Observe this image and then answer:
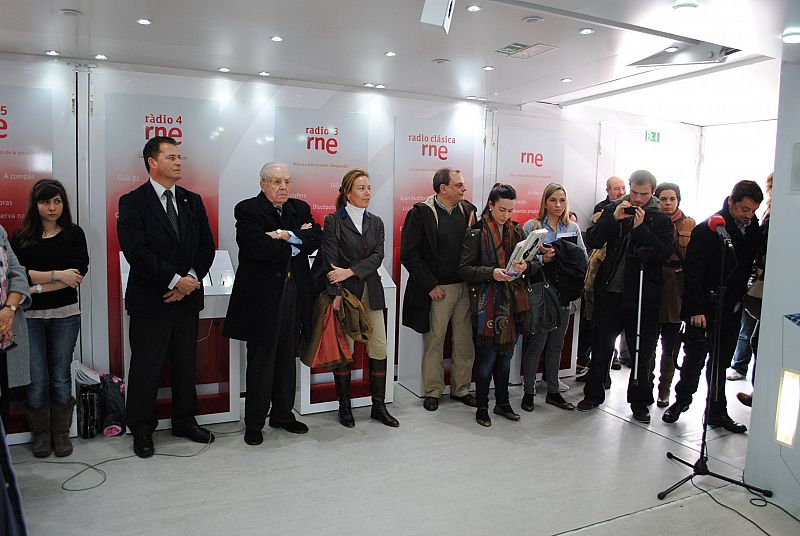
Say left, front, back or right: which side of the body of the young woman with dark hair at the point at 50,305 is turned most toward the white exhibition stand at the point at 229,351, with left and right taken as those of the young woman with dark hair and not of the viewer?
left

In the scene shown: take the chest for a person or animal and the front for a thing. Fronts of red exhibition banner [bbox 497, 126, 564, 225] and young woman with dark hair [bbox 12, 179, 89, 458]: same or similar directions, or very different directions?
same or similar directions

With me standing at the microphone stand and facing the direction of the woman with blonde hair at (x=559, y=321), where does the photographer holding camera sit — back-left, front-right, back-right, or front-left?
front-right

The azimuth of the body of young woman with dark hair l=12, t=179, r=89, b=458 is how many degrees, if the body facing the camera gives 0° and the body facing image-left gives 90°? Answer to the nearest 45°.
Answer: approximately 0°

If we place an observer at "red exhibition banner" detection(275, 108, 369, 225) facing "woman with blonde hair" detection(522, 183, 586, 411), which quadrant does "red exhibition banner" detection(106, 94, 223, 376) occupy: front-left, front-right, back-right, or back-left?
back-right

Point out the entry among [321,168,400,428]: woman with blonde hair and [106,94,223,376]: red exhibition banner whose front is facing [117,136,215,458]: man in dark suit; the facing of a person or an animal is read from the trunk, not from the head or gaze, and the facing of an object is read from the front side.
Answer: the red exhibition banner

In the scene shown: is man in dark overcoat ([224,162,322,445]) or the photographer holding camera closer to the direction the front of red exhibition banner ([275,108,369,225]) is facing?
the man in dark overcoat

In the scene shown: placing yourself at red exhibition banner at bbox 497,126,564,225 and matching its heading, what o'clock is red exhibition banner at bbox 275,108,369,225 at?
red exhibition banner at bbox 275,108,369,225 is roughly at 3 o'clock from red exhibition banner at bbox 497,126,564,225.

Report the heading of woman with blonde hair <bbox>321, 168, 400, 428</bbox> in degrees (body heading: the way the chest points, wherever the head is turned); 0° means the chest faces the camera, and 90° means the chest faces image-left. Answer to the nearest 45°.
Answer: approximately 315°

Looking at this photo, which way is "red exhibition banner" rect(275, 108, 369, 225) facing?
toward the camera

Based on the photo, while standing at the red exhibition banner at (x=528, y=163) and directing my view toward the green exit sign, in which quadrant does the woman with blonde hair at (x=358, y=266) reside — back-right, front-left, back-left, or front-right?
back-right

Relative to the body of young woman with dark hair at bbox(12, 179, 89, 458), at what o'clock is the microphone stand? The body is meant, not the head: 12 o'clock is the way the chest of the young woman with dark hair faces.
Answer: The microphone stand is roughly at 10 o'clock from the young woman with dark hair.

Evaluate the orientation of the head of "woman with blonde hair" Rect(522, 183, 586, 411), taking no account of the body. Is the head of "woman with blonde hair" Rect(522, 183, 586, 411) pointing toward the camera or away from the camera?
toward the camera

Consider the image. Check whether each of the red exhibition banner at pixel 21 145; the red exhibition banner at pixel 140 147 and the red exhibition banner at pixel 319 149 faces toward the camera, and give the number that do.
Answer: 3

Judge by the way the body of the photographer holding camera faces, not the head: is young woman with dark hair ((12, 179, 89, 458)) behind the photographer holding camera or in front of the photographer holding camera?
in front

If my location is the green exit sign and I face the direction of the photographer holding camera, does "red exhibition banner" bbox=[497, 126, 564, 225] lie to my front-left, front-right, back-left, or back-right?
front-right

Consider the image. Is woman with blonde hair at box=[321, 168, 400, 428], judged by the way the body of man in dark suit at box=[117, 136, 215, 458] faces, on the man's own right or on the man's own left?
on the man's own left
